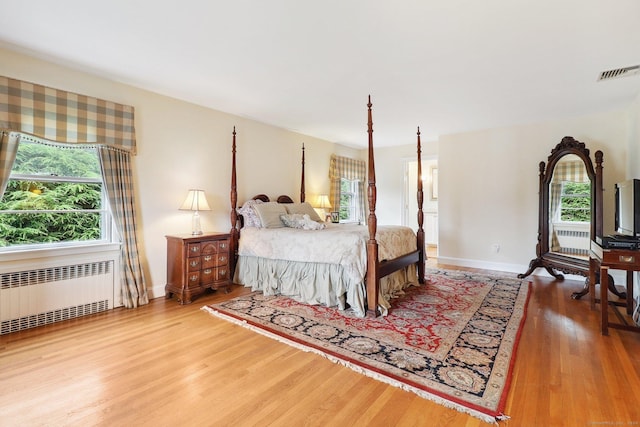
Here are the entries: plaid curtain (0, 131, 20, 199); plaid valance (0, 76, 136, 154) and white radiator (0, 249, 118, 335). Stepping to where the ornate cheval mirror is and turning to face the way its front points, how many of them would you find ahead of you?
3

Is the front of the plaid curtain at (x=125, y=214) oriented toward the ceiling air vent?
yes

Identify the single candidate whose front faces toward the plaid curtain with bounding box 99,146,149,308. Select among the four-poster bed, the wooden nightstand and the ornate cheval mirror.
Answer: the ornate cheval mirror

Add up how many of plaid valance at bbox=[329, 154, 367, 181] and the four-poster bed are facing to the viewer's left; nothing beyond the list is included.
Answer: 0

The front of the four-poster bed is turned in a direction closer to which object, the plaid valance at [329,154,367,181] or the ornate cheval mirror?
the ornate cheval mirror

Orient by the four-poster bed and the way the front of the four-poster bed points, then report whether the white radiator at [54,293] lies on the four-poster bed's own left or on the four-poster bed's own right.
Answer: on the four-poster bed's own right

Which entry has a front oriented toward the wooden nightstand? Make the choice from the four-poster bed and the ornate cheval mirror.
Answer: the ornate cheval mirror

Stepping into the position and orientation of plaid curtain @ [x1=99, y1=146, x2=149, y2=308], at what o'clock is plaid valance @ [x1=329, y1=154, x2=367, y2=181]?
The plaid valance is roughly at 10 o'clock from the plaid curtain.

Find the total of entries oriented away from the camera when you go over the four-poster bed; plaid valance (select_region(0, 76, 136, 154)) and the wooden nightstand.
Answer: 0

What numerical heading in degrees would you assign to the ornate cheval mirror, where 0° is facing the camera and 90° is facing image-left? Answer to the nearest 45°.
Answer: approximately 45°

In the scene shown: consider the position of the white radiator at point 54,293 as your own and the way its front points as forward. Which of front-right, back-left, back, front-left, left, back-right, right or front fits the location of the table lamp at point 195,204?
front-left

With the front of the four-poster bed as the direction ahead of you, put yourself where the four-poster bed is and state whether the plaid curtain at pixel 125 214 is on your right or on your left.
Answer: on your right

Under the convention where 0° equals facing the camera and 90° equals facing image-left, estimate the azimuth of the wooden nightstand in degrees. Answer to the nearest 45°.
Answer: approximately 315°

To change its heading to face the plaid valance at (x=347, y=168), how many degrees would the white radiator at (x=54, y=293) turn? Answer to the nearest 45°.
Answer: approximately 45° to its left
